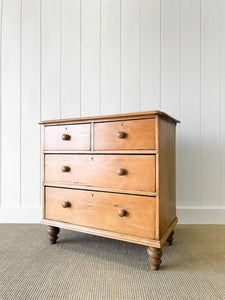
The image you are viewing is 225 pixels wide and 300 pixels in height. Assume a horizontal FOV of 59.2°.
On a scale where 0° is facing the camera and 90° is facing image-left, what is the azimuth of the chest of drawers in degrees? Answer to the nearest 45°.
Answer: approximately 45°
